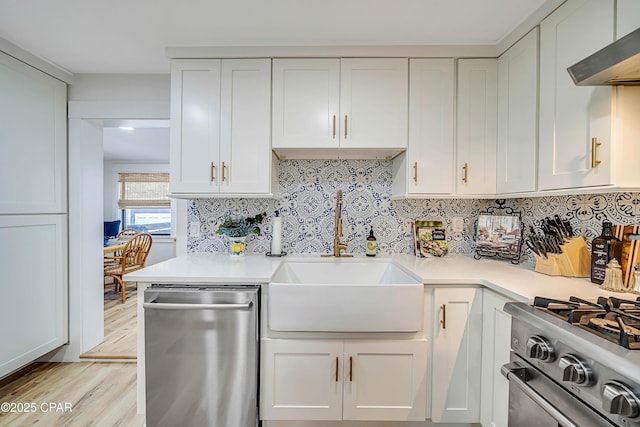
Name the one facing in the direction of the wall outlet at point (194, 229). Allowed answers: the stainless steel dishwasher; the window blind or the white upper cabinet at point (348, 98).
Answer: the window blind

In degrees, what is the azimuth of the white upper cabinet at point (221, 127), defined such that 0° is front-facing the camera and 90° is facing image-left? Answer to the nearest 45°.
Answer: approximately 0°

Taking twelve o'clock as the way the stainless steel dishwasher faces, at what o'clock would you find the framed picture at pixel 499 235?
The framed picture is roughly at 9 o'clock from the stainless steel dishwasher.

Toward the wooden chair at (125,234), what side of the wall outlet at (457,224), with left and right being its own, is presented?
right

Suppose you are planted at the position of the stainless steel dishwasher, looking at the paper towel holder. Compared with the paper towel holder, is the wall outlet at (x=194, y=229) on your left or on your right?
left

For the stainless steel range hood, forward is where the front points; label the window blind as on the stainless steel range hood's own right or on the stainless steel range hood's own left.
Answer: on the stainless steel range hood's own right

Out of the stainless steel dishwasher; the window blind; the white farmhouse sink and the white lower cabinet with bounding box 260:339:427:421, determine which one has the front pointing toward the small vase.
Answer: the window blind

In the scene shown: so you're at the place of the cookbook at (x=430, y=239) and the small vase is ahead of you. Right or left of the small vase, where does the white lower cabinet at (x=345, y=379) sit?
left

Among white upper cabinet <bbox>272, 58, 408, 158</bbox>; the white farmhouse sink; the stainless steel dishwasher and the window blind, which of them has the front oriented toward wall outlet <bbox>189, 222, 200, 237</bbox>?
the window blind
